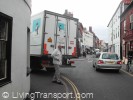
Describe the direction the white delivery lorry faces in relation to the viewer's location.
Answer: facing away from the viewer and to the left of the viewer
